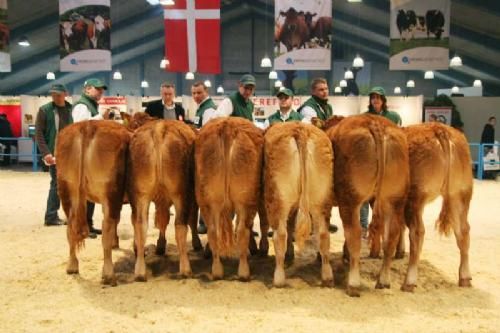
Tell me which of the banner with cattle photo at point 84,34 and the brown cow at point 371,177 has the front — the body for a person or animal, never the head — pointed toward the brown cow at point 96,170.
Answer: the banner with cattle photo

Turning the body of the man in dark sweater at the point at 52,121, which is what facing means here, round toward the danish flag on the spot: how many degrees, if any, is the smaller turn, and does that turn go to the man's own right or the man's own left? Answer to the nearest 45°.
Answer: approximately 90° to the man's own left

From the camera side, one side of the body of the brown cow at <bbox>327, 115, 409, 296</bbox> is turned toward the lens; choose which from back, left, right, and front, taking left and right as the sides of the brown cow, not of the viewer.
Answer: back

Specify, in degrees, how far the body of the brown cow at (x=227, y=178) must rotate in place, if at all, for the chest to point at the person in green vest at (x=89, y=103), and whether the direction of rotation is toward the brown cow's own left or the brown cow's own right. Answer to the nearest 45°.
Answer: approximately 45° to the brown cow's own left

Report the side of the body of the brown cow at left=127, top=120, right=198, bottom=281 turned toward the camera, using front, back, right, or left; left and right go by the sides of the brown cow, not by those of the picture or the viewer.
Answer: back

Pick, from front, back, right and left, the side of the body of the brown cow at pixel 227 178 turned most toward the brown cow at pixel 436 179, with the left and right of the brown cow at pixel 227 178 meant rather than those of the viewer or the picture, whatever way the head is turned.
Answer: right

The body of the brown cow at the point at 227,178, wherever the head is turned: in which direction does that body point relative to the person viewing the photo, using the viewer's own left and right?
facing away from the viewer

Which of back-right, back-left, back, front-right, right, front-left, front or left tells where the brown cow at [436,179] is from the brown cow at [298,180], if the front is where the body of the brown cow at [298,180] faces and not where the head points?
right

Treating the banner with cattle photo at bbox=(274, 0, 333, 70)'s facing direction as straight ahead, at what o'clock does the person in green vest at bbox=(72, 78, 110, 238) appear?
The person in green vest is roughly at 1 o'clock from the banner with cattle photo.

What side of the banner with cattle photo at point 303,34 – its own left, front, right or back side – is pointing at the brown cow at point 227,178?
front

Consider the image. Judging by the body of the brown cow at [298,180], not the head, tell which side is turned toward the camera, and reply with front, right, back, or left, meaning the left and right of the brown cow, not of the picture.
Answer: back

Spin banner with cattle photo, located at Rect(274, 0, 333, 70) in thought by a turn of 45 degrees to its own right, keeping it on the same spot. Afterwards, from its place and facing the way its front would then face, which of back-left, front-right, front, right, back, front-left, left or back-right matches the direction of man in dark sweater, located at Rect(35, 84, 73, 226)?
front

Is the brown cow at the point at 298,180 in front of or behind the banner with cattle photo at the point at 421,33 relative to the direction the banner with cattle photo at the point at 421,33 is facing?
in front

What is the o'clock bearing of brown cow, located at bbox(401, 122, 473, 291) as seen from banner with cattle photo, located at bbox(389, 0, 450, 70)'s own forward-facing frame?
The brown cow is roughly at 12 o'clock from the banner with cattle photo.
